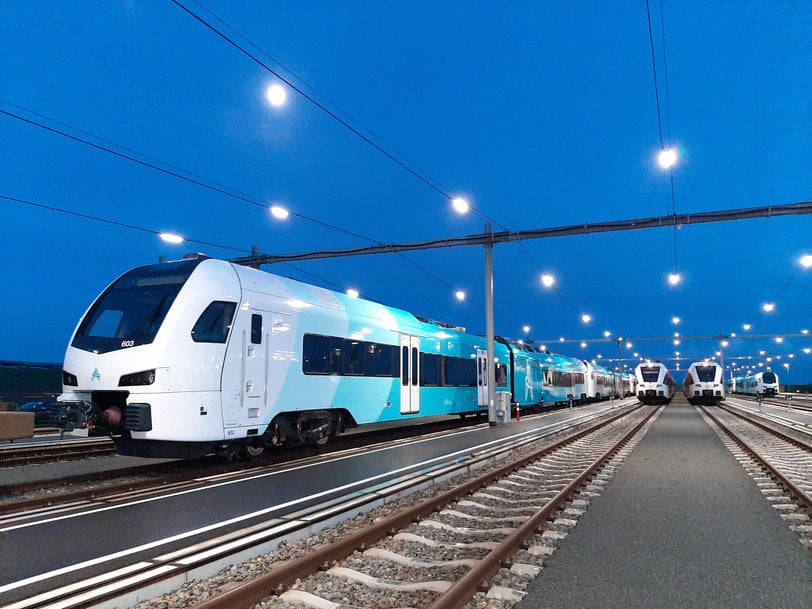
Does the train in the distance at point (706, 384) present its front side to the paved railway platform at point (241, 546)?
yes

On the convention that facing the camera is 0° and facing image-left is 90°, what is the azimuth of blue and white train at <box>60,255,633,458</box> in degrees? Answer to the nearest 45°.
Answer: approximately 45°

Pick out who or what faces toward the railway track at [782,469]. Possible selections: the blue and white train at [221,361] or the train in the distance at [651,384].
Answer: the train in the distance

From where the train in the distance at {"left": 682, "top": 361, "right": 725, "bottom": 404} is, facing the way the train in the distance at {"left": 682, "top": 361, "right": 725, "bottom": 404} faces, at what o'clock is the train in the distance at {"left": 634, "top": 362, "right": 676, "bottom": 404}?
the train in the distance at {"left": 634, "top": 362, "right": 676, "bottom": 404} is roughly at 3 o'clock from the train in the distance at {"left": 682, "top": 361, "right": 725, "bottom": 404}.

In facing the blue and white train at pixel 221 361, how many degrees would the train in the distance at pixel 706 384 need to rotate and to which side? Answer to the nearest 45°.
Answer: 0° — it already faces it

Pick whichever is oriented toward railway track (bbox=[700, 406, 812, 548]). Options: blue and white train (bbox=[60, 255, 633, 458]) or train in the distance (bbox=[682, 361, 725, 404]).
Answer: the train in the distance

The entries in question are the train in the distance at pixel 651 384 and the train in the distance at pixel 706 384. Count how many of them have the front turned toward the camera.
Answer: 2

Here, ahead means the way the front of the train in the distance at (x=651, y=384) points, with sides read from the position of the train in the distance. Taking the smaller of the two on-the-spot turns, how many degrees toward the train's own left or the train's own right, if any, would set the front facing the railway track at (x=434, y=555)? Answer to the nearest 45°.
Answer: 0° — it already faces it

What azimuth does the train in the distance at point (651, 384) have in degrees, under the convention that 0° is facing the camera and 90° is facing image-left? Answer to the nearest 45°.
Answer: approximately 0°

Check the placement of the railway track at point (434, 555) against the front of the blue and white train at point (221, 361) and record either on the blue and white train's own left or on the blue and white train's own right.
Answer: on the blue and white train's own left

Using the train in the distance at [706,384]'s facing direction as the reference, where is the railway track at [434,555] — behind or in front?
in front
